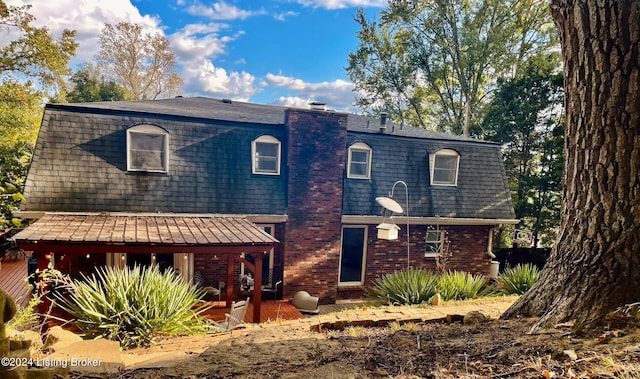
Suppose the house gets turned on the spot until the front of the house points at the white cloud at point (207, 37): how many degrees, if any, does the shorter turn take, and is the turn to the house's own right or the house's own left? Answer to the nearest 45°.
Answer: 0° — it already faces it

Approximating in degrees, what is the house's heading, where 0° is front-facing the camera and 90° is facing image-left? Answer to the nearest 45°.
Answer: approximately 180°

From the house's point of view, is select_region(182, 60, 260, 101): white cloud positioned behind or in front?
in front

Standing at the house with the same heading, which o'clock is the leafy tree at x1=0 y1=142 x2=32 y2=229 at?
The leafy tree is roughly at 10 o'clock from the house.

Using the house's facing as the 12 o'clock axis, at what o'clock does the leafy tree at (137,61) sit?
The leafy tree is roughly at 11 o'clock from the house.

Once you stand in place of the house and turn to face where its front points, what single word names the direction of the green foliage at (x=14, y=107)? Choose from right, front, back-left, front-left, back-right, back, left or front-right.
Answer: front-left

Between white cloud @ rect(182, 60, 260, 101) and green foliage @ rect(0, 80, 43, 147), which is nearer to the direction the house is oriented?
the white cloud

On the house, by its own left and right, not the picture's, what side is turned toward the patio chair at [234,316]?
back

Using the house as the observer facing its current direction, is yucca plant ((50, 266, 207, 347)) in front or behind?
behind

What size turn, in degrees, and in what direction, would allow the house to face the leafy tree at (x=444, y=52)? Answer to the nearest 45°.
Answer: approximately 45° to its right
